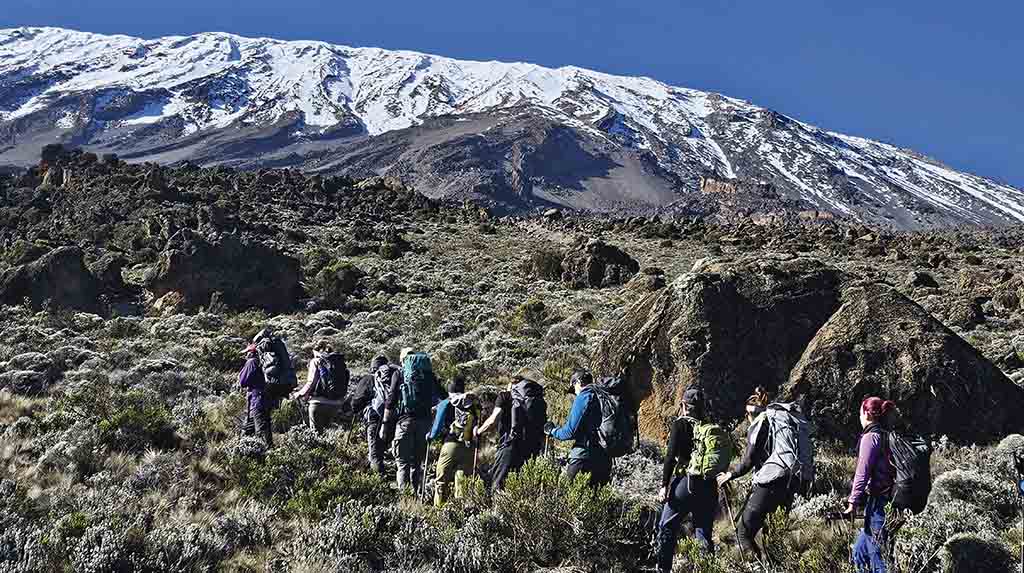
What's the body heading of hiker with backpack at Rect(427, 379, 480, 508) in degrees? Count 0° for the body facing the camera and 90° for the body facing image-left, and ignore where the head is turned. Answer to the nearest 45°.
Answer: approximately 135°

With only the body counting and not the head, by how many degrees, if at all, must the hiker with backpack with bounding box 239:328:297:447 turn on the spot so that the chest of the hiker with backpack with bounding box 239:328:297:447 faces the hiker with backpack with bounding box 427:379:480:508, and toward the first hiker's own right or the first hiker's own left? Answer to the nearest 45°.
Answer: approximately 180°

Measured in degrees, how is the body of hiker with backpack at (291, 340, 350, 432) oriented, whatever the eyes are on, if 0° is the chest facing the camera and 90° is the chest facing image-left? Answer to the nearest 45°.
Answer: approximately 135°

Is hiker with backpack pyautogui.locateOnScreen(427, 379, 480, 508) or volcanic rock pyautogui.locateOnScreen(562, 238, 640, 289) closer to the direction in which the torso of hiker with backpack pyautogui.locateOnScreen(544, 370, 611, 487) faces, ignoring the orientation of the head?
the hiker with backpack

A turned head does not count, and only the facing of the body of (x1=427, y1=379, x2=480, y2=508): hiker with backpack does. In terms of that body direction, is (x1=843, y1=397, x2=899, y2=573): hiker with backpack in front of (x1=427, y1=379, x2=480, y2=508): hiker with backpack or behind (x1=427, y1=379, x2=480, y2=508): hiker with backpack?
behind
